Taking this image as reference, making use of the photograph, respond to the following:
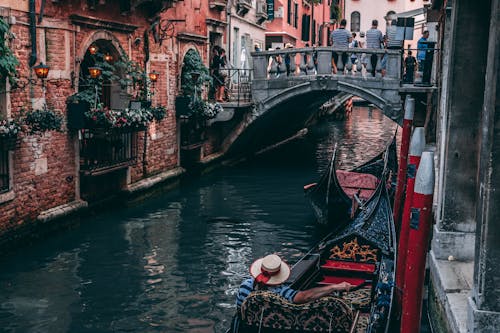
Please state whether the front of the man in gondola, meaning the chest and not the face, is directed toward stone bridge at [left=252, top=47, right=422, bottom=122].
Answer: yes

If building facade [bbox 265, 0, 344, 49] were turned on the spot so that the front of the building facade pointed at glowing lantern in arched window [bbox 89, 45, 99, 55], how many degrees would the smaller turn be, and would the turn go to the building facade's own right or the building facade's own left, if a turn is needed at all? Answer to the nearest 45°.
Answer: approximately 45° to the building facade's own right

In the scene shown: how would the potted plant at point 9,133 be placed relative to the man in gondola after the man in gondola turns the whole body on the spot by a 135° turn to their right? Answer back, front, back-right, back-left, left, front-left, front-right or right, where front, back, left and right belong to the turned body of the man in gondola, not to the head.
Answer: back

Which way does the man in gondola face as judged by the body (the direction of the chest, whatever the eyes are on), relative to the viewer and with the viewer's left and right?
facing away from the viewer

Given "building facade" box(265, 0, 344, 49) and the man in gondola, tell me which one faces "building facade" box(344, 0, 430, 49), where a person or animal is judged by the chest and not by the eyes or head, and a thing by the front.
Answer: the man in gondola

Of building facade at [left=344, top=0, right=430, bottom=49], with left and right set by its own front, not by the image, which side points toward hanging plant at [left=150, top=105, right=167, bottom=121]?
front

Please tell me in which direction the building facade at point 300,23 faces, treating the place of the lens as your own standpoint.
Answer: facing the viewer and to the right of the viewer

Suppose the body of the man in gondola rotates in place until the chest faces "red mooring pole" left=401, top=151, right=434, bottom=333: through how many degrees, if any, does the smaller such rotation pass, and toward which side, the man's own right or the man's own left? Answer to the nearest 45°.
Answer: approximately 90° to the man's own right

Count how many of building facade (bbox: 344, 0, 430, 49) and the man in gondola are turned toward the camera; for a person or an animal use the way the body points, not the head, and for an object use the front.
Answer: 1

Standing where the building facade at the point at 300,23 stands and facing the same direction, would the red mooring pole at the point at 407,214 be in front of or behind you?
in front

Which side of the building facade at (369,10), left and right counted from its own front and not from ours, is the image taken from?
front

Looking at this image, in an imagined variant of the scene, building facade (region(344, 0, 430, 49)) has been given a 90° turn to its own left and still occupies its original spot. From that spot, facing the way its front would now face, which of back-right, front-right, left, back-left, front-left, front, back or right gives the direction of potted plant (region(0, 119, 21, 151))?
right

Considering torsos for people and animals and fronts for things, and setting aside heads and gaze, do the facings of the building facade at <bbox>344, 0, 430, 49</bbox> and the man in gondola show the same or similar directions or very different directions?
very different directions

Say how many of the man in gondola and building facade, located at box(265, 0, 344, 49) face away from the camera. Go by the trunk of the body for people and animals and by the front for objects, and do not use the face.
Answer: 1

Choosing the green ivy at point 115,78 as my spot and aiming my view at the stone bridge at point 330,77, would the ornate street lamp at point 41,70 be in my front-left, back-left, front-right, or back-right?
back-right

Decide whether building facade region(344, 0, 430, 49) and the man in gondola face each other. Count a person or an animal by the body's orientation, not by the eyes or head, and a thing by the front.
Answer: yes

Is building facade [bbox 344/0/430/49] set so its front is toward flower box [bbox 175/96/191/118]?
yes
